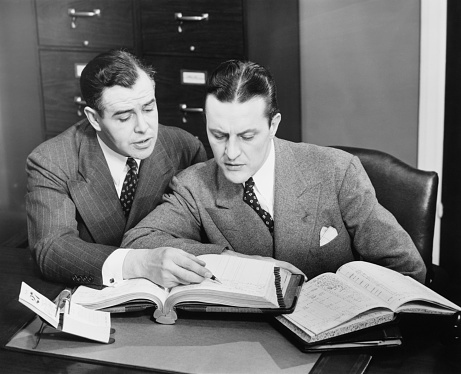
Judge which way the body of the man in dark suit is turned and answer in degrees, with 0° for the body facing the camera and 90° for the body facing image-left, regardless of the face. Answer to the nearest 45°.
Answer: approximately 315°

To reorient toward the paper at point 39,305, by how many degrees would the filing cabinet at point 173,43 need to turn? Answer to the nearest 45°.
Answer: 0° — it already faces it

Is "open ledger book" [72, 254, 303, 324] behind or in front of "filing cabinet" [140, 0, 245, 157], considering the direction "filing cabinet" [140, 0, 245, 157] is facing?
in front

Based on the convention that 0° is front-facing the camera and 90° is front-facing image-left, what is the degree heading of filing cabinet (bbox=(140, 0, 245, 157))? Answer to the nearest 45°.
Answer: approximately 0°

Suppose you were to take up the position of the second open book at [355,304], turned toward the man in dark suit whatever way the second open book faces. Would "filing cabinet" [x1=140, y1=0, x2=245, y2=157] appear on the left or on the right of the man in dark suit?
right

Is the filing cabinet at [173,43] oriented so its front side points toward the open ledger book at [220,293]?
yes

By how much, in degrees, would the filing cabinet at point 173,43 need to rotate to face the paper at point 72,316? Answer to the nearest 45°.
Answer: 0° — it already faces it

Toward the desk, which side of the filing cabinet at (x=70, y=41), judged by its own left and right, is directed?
front

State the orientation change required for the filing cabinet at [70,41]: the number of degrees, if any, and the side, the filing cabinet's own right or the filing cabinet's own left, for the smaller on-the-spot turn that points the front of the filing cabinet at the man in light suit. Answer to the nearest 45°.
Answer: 0° — it already faces them

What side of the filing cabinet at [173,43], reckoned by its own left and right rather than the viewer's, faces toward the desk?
front

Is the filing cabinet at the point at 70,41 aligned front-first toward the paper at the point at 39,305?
yes

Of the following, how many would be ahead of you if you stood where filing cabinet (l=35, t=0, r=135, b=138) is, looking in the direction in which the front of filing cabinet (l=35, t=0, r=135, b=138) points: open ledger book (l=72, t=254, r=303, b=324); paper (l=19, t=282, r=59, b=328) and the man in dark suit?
3

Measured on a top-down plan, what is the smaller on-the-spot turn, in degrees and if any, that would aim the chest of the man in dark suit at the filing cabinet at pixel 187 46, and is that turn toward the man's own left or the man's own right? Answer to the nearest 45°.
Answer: approximately 135° to the man's own left

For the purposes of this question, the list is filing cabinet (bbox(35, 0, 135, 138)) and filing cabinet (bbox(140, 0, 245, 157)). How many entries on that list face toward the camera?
2

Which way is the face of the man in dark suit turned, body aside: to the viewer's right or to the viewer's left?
to the viewer's right

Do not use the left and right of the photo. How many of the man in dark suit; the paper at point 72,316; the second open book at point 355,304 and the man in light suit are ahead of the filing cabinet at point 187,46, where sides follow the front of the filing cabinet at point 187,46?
4
